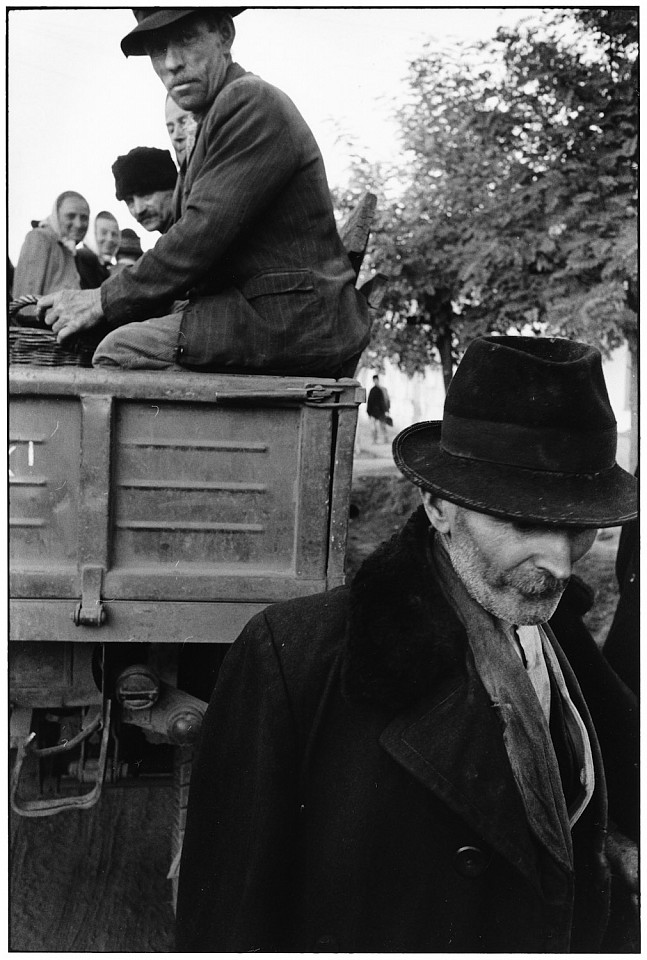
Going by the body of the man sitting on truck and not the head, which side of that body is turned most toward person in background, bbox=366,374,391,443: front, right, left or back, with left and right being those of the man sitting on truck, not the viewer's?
right

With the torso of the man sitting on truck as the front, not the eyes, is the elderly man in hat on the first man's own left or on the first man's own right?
on the first man's own left

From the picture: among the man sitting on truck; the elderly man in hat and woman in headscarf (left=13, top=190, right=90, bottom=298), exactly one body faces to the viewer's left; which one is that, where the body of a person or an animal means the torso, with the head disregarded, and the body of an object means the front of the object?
the man sitting on truck

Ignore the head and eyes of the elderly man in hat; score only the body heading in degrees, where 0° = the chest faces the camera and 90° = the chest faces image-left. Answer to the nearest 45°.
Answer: approximately 315°

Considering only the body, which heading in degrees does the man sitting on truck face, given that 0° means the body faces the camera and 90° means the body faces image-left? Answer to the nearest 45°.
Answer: approximately 90°

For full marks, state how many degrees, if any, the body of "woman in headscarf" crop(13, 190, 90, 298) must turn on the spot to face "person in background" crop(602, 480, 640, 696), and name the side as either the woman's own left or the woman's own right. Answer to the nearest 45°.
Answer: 0° — they already face them

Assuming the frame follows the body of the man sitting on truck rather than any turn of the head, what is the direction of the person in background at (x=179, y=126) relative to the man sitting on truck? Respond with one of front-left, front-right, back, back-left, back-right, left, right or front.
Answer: right

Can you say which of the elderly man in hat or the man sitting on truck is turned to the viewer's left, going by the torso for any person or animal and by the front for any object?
the man sitting on truck

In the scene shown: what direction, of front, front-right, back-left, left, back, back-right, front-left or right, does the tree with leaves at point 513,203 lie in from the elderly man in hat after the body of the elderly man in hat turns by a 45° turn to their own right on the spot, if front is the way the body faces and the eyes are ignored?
back

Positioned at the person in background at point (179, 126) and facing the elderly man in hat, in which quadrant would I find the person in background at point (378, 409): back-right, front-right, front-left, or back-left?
back-left

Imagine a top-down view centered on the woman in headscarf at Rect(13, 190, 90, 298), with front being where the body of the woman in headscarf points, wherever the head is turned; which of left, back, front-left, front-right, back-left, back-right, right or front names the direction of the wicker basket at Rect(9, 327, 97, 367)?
front-right
